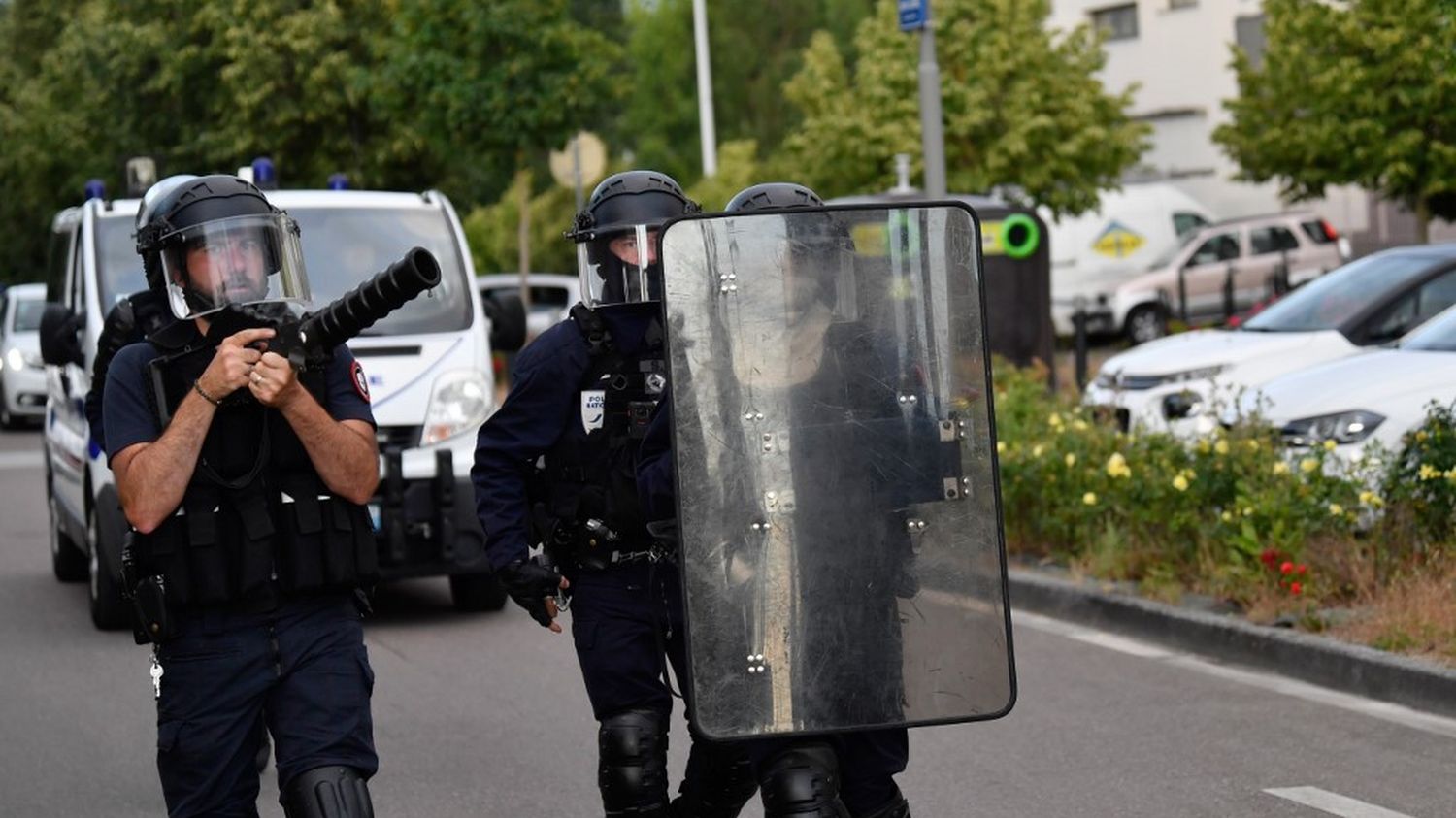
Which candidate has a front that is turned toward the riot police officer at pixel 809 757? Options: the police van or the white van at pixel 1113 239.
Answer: the police van

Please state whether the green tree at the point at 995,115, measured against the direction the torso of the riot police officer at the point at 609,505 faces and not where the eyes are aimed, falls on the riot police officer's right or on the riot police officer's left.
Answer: on the riot police officer's left

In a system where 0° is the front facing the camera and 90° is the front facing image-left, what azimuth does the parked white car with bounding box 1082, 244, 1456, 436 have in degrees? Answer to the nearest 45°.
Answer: approximately 45°

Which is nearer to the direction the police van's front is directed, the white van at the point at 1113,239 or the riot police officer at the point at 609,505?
the riot police officer

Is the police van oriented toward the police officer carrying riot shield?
yes

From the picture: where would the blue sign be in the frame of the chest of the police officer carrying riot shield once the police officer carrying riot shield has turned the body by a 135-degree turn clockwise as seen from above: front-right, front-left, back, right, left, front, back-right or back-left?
front-right
